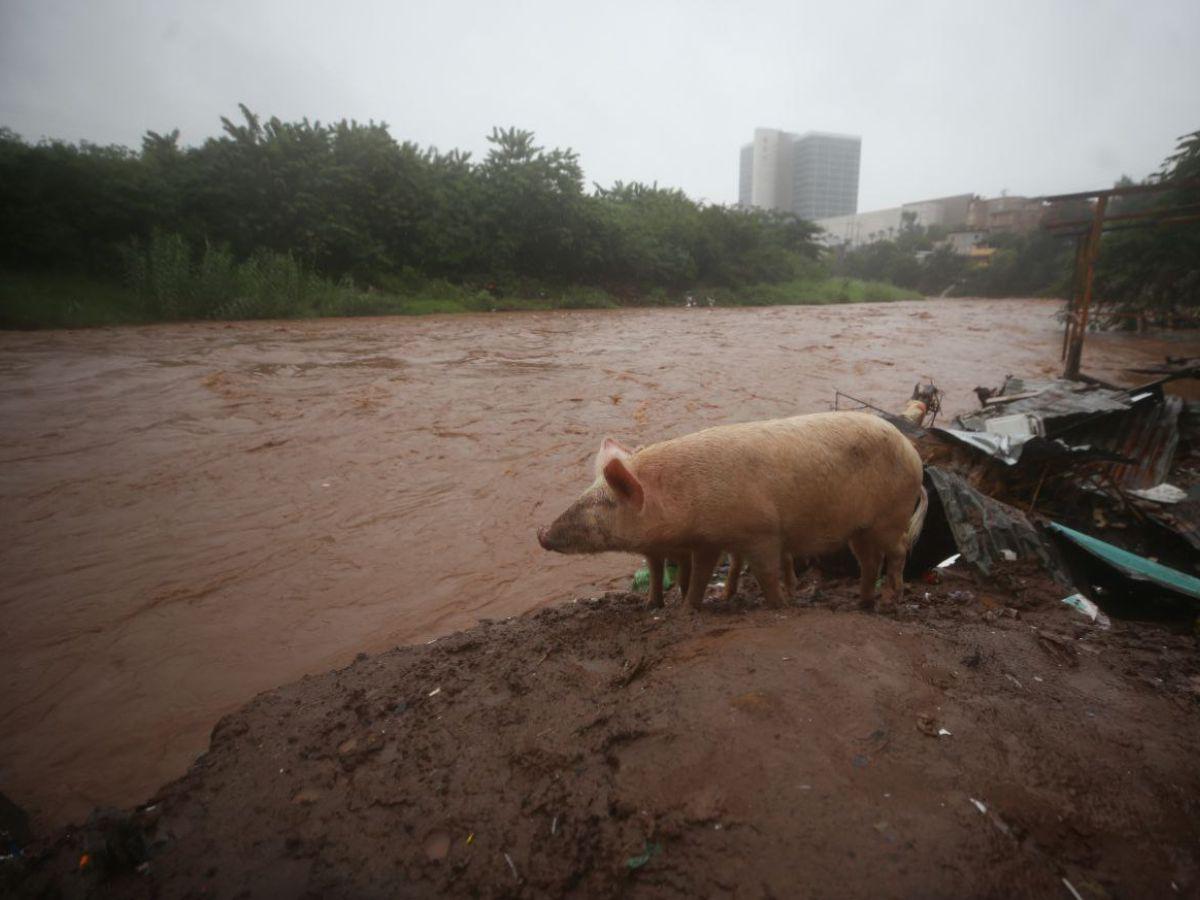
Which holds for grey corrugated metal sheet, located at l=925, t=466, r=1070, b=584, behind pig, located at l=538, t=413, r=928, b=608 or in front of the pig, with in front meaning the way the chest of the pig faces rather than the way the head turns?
behind

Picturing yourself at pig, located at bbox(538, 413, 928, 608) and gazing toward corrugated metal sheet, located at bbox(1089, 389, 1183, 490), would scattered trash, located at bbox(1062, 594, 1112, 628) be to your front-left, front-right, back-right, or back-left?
front-right

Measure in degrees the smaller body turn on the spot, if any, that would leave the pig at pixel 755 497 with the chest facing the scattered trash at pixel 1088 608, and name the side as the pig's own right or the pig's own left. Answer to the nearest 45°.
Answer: approximately 180°

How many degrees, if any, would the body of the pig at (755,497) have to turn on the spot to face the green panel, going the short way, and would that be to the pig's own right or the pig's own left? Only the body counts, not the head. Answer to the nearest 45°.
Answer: approximately 180°

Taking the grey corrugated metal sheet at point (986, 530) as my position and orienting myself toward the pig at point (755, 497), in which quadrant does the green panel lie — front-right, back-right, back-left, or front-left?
back-left

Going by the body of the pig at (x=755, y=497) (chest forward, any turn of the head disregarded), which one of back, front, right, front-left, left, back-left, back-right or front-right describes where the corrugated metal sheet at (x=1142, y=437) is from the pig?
back-right

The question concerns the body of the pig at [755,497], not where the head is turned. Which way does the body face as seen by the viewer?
to the viewer's left

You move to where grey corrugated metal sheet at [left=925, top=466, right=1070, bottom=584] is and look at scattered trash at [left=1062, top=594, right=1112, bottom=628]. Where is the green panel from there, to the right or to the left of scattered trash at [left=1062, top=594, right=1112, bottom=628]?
left
